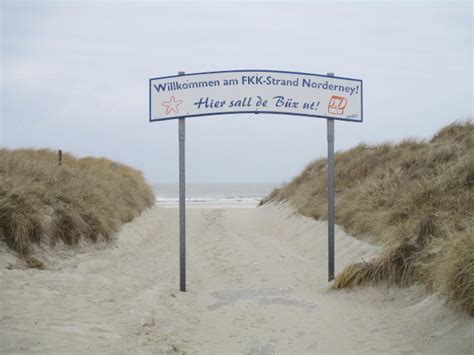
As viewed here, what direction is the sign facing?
toward the camera
